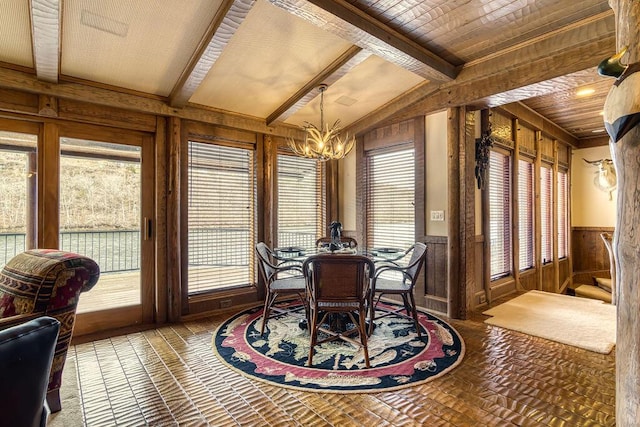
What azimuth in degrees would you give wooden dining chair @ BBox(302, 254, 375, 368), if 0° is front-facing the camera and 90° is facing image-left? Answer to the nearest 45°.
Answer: approximately 180°

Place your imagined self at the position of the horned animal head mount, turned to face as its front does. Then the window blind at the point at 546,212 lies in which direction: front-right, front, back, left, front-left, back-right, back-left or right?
front-right

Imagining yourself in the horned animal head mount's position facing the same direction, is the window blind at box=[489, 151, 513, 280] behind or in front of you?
in front

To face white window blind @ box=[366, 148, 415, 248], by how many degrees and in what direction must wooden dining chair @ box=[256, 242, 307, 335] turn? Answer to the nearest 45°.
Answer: approximately 45° to its left

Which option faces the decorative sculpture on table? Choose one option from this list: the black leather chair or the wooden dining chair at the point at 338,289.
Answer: the wooden dining chair

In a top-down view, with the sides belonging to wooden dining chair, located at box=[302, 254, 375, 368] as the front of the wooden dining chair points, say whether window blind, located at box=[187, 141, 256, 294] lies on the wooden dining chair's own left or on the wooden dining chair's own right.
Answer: on the wooden dining chair's own left

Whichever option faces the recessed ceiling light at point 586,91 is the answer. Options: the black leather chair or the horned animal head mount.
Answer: the horned animal head mount

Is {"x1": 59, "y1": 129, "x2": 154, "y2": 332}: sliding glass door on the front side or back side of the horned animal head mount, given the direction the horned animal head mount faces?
on the front side

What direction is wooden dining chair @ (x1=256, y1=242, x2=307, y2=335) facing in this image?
to the viewer's right

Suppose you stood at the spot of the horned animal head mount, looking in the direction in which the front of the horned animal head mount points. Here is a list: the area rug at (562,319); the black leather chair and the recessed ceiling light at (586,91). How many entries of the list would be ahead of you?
3
